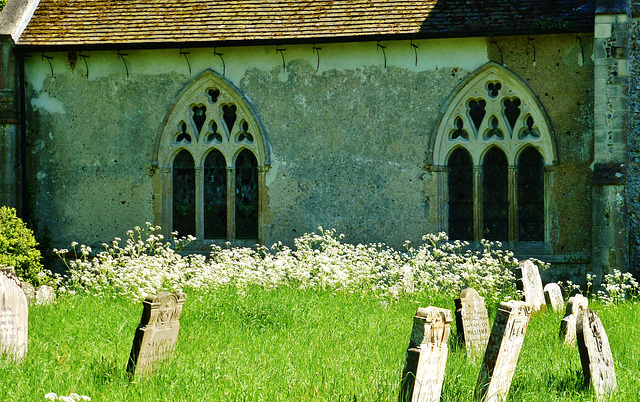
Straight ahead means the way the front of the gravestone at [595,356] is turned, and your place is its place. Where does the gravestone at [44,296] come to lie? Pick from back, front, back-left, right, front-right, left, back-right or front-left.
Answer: back-right

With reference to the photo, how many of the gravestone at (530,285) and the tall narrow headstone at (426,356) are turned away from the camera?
0

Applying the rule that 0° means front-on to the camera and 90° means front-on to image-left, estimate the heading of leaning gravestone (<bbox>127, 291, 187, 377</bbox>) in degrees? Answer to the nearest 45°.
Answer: approximately 315°

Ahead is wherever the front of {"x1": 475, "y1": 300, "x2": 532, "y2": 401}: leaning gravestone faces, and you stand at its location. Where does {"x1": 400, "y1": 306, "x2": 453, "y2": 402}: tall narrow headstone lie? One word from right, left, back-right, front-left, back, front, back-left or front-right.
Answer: right

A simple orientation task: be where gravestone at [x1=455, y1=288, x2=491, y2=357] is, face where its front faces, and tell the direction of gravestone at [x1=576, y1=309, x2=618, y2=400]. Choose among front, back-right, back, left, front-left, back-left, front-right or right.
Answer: front

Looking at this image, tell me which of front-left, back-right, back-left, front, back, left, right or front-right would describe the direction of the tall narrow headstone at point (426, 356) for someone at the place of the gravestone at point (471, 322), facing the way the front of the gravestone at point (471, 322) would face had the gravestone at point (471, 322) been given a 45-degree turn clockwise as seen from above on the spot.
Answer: front

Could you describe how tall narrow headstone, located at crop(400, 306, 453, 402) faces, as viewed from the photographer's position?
facing the viewer and to the right of the viewer

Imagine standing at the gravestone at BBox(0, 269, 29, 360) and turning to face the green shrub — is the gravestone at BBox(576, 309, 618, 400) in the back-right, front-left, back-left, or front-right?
back-right

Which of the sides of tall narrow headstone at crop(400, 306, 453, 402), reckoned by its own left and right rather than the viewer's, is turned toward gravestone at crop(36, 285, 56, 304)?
back

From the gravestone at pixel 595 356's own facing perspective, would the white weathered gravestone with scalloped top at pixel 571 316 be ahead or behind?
behind

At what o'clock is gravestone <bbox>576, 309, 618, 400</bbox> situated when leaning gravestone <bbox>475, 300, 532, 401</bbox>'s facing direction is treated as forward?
The gravestone is roughly at 9 o'clock from the leaning gravestone.
